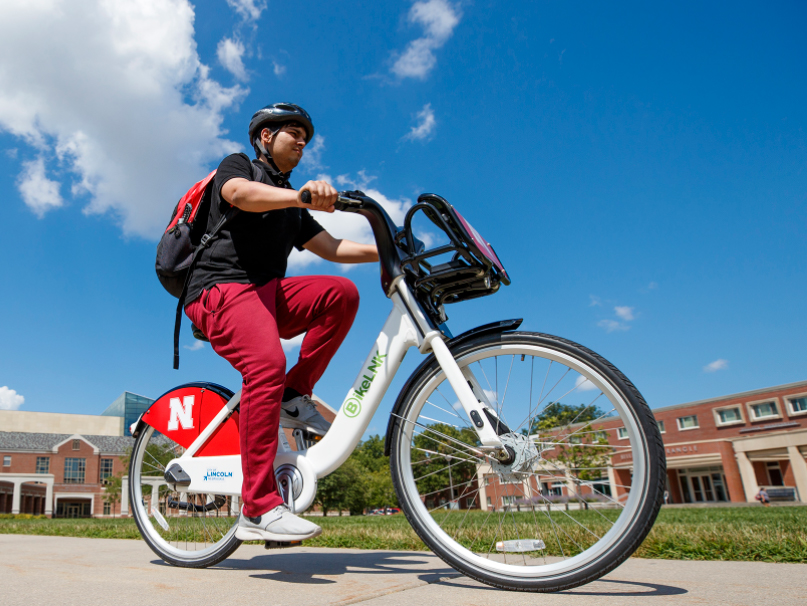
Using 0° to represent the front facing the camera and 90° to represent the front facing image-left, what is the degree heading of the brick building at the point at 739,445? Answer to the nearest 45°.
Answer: approximately 45°

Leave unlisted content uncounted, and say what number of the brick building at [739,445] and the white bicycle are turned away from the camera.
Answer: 0

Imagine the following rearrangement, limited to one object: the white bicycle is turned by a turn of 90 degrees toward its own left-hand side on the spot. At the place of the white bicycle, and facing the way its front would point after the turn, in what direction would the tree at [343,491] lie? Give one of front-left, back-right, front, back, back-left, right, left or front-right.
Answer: front-left

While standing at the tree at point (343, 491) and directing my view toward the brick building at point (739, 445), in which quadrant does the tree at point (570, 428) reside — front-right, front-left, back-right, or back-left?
front-right

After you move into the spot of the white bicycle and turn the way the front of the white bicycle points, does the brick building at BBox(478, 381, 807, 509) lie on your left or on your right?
on your left

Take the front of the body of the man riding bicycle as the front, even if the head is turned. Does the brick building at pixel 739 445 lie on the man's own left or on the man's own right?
on the man's own left

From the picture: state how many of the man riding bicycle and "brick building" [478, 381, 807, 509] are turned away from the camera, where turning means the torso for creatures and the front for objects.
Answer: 0

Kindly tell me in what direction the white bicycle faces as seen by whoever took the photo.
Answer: facing the viewer and to the right of the viewer
